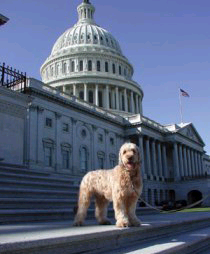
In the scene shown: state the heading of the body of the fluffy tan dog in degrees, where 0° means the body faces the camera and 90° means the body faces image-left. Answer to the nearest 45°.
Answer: approximately 315°
